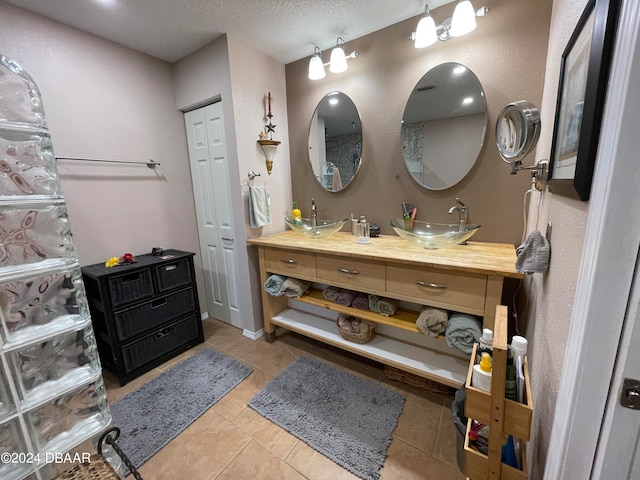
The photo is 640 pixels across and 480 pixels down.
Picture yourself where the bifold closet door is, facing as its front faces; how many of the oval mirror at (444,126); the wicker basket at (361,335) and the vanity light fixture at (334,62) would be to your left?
3

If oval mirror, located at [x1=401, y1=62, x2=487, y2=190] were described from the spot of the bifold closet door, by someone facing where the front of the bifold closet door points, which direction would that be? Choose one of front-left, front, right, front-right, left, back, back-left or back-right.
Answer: left

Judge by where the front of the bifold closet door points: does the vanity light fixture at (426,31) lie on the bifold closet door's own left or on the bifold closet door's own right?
on the bifold closet door's own left

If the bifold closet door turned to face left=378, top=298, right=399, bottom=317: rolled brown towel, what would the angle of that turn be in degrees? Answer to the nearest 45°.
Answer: approximately 90° to its left

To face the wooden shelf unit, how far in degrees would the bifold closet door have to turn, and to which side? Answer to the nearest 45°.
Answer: approximately 45° to its left

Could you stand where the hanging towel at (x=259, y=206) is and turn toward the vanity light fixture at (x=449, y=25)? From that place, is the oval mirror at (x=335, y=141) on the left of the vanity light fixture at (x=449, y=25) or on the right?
left

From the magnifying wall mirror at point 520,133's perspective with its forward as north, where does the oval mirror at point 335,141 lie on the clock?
The oval mirror is roughly at 2 o'clock from the magnifying wall mirror.

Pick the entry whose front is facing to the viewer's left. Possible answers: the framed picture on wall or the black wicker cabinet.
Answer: the framed picture on wall

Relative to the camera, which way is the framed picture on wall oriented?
to the viewer's left

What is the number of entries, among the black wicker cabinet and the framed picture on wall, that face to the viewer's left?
1

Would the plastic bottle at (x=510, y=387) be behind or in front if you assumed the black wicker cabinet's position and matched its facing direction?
in front

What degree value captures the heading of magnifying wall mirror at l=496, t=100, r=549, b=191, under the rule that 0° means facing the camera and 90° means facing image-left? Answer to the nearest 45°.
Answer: approximately 45°
